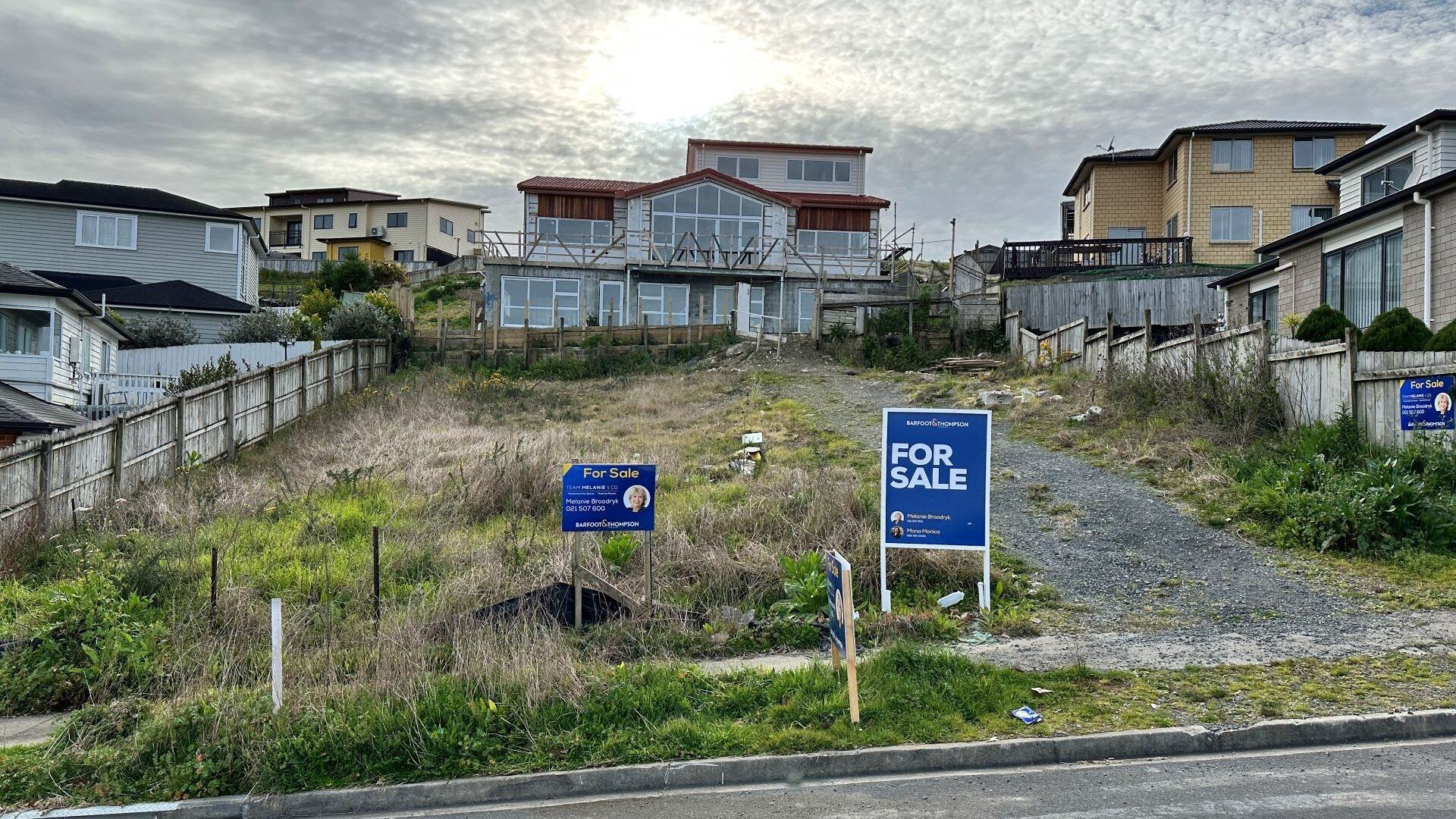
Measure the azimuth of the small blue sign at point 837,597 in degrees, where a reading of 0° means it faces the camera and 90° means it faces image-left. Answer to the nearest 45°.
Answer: approximately 90°

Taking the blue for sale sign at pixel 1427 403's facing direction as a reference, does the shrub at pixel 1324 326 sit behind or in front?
behind

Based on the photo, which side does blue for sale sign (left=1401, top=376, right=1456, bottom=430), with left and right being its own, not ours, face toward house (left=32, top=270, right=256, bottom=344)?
right

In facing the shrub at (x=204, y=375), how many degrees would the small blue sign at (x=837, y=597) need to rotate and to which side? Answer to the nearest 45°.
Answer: approximately 45° to its right

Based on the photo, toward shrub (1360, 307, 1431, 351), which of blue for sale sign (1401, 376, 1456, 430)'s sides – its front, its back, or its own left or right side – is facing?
back

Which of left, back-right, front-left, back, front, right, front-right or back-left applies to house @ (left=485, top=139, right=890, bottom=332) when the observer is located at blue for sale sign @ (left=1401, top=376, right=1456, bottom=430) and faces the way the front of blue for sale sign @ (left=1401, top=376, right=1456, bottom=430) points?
back-right

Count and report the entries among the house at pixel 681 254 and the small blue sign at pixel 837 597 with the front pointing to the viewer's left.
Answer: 1

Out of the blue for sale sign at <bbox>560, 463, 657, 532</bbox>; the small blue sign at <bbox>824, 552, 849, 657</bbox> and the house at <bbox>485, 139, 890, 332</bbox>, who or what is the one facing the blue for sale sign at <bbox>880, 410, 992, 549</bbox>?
the house

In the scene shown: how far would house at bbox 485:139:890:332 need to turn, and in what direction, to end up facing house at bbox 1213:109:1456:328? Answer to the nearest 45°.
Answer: approximately 45° to its left

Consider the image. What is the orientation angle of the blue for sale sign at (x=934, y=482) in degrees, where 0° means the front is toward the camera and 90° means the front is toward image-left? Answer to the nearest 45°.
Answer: approximately 0°

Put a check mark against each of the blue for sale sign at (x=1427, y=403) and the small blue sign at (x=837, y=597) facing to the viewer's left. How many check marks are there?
1

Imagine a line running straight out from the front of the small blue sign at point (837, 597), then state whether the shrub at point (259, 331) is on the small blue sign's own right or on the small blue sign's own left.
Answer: on the small blue sign's own right

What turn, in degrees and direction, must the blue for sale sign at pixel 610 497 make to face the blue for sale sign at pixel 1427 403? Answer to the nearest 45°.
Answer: approximately 90° to its left
